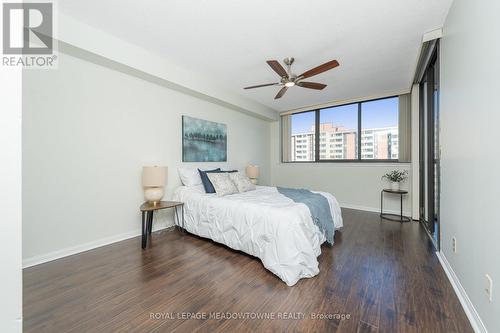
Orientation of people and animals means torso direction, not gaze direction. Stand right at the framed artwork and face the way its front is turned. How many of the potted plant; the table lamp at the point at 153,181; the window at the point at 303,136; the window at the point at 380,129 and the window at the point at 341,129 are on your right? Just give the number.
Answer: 1

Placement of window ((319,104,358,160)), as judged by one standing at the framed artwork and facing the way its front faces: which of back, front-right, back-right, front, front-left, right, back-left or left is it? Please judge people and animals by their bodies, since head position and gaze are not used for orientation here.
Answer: front-left

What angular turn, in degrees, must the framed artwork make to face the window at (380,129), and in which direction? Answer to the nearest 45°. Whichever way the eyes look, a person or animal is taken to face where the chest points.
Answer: approximately 45° to its left

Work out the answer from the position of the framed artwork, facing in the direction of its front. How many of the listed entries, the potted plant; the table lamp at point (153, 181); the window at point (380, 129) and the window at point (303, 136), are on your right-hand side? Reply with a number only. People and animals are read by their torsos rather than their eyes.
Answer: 1

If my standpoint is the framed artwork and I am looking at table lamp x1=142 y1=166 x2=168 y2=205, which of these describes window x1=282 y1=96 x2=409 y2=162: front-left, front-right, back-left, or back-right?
back-left

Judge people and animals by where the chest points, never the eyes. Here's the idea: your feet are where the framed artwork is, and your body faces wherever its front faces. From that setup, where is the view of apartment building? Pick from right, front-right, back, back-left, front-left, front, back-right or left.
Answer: front-left

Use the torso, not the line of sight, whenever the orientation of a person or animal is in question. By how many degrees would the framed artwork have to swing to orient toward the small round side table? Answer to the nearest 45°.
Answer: approximately 45° to its left

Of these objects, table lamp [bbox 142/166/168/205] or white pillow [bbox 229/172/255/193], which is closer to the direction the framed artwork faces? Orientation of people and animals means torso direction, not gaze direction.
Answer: the white pillow

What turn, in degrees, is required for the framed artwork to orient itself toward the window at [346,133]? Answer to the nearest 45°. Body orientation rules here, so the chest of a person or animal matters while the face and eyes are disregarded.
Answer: approximately 45° to its left

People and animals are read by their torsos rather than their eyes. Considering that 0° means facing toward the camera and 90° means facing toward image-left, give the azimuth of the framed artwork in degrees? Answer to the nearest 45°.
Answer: approximately 315°

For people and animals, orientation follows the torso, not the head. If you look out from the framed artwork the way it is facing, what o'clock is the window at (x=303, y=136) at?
The window is roughly at 10 o'clock from the framed artwork.

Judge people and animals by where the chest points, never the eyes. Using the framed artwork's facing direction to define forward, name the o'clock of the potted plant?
The potted plant is roughly at 11 o'clock from the framed artwork.

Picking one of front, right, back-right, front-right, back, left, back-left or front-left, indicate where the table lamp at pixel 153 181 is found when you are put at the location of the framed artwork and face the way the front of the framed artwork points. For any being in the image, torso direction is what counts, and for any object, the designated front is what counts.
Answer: right

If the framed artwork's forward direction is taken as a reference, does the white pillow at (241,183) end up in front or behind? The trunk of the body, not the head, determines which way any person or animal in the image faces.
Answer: in front
